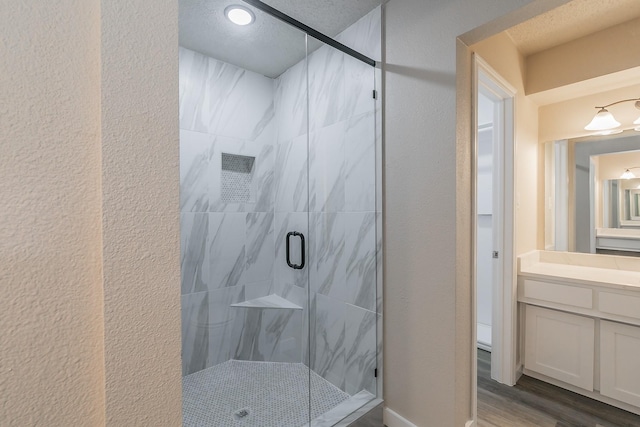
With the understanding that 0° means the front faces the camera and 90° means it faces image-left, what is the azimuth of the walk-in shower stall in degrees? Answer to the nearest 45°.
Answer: approximately 315°
